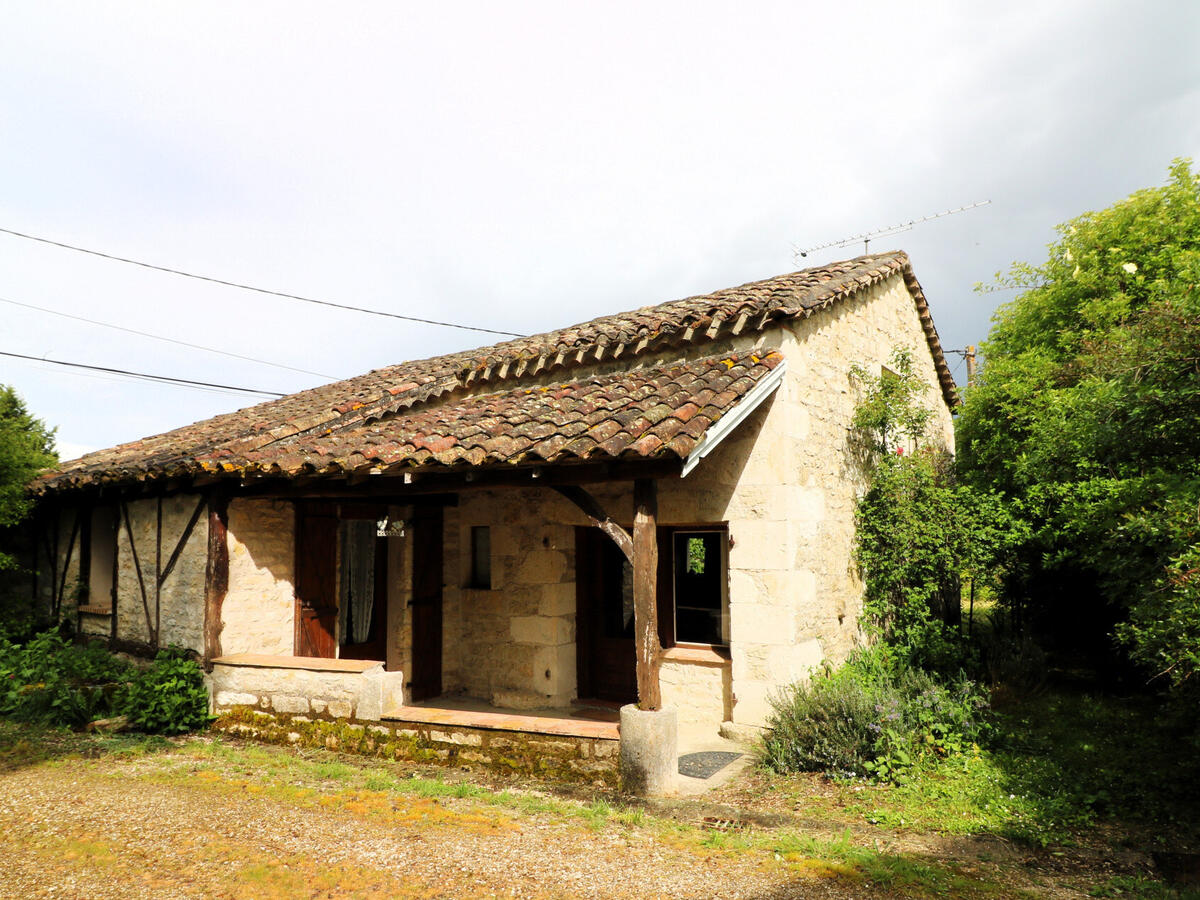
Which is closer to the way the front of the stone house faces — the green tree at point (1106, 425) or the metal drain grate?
the metal drain grate

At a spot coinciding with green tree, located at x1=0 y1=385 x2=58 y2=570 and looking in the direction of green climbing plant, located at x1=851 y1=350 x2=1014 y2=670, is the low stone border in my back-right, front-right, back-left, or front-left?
front-right

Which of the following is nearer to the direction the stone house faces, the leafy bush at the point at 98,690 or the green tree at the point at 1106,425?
the leafy bush

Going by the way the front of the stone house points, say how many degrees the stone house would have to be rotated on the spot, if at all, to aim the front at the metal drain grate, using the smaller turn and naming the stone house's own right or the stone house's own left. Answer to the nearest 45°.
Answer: approximately 45° to the stone house's own left

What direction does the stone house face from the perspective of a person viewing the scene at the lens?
facing the viewer and to the left of the viewer

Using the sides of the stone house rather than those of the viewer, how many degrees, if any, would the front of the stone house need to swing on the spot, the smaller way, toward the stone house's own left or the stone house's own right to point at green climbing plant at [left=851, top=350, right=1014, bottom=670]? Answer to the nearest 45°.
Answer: approximately 135° to the stone house's own left

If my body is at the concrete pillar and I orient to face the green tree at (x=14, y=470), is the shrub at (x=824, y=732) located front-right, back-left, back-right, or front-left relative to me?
back-right

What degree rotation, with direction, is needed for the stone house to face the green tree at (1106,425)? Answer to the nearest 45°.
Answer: approximately 135° to its left

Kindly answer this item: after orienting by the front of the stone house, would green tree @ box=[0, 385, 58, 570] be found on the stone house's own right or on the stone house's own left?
on the stone house's own right
